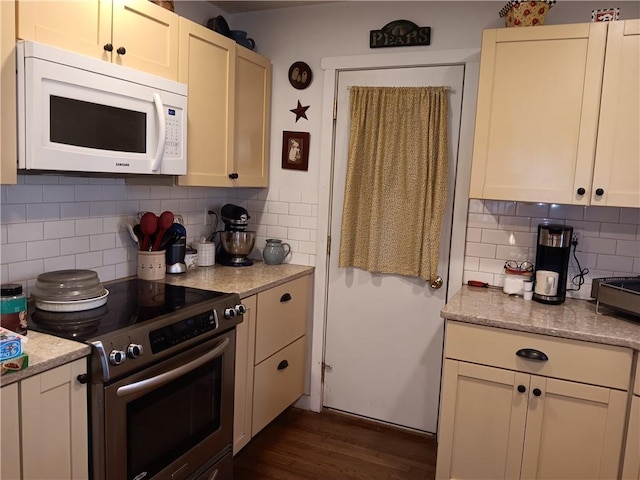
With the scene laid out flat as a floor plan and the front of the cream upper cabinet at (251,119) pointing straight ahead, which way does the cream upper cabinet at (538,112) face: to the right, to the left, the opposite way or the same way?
to the right

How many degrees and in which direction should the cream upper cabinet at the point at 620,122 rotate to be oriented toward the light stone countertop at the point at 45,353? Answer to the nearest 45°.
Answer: approximately 45° to its right

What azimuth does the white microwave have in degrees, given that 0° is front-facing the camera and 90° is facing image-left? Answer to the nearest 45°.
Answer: approximately 315°

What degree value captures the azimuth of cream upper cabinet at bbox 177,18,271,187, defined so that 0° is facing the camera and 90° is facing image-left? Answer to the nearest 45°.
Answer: approximately 315°

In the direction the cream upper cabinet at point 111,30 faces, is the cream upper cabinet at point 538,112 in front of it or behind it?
in front

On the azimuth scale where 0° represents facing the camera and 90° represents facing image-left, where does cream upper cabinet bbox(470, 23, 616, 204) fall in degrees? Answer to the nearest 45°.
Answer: approximately 0°

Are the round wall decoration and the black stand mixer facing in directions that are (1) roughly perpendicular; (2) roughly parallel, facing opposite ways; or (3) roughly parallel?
roughly perpendicular

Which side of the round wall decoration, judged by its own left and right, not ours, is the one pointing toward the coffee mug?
left

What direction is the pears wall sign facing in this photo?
toward the camera

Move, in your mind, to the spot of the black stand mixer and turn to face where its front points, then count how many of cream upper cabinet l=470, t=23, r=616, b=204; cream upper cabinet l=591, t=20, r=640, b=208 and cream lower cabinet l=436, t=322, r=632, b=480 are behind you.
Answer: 0

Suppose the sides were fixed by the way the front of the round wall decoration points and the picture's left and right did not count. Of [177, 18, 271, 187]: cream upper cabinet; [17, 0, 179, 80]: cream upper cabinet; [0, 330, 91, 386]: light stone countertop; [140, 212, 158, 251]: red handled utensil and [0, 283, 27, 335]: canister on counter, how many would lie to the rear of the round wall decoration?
0

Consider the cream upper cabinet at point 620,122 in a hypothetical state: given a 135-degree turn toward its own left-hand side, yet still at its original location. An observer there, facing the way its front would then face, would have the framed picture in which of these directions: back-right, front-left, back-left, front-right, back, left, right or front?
back-left

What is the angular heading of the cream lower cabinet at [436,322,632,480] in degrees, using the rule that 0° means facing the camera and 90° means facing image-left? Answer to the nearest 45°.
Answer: approximately 0°

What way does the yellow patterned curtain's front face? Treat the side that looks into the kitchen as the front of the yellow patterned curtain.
toward the camera

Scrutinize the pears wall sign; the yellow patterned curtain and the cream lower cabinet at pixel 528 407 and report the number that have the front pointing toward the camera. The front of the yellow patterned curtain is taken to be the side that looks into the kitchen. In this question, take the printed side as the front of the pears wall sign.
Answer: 3

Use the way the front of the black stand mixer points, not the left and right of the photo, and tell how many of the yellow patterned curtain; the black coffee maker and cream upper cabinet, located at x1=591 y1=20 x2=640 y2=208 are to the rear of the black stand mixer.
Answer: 0

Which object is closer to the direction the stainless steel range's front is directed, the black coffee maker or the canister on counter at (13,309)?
the black coffee maker
